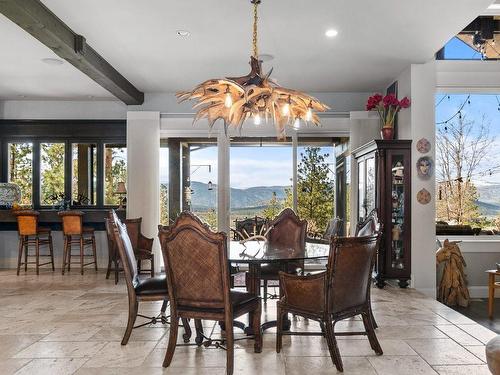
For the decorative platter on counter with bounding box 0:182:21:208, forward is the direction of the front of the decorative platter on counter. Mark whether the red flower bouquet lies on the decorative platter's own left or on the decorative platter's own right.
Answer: on the decorative platter's own left

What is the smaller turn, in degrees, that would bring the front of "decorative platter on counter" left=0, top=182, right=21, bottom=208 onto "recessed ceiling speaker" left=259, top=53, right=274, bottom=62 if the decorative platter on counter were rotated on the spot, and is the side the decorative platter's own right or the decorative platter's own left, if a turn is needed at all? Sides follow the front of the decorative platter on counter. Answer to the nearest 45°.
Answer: approximately 45° to the decorative platter's own left

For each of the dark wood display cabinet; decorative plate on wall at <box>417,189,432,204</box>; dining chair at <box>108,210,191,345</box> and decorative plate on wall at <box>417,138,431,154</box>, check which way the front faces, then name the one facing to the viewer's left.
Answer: the dark wood display cabinet

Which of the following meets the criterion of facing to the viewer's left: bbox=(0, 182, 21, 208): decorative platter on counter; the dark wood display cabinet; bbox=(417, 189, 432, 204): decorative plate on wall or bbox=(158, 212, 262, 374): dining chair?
the dark wood display cabinet

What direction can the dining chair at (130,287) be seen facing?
to the viewer's right

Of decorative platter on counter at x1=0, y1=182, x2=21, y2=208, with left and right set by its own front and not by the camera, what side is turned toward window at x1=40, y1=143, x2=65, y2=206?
left

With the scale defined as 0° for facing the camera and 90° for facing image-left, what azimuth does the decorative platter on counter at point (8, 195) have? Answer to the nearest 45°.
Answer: approximately 0°

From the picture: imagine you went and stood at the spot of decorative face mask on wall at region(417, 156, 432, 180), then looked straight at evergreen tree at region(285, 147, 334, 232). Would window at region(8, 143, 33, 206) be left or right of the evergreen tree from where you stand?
left

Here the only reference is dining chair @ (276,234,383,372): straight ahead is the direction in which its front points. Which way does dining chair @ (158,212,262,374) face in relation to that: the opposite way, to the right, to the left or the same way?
to the right

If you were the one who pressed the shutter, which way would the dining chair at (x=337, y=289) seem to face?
facing away from the viewer and to the left of the viewer

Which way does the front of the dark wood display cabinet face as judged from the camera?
facing to the left of the viewer
